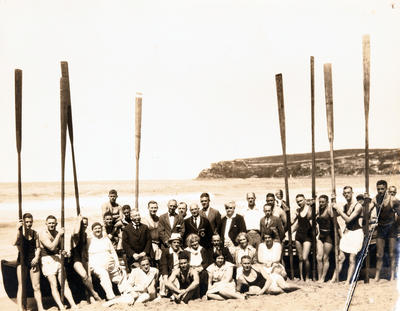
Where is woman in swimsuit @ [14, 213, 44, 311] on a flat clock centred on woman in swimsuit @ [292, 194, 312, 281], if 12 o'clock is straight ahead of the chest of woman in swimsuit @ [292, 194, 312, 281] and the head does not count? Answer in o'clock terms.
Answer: woman in swimsuit @ [14, 213, 44, 311] is roughly at 2 o'clock from woman in swimsuit @ [292, 194, 312, 281].

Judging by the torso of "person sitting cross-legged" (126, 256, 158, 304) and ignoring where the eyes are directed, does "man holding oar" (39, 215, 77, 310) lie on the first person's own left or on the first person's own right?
on the first person's own right

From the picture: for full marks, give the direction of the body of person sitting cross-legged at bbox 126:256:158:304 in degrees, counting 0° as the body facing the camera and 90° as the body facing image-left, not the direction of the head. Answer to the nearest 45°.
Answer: approximately 0°

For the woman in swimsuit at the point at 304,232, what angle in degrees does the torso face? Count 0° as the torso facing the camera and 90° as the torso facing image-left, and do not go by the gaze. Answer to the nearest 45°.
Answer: approximately 0°
